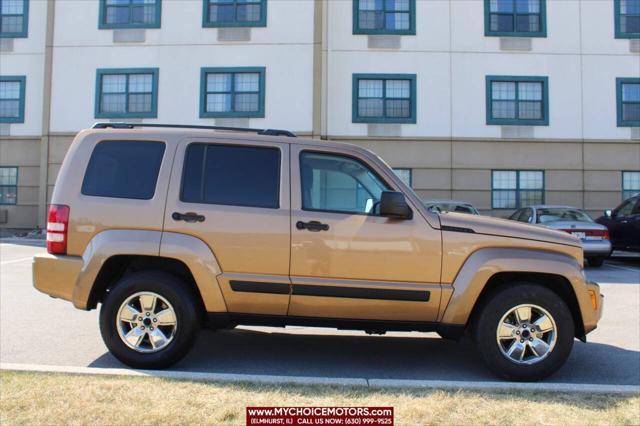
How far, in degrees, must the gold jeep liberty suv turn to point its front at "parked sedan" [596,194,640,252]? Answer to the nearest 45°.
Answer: approximately 45° to its left

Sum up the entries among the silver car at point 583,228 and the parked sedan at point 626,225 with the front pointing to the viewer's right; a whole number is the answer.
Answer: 0

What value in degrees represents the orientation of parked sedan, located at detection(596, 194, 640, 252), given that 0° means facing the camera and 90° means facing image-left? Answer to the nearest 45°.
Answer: approximately 135°

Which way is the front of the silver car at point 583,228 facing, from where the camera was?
facing away from the viewer and to the left of the viewer

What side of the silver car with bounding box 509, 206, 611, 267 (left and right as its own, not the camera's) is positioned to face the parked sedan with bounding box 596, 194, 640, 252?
right

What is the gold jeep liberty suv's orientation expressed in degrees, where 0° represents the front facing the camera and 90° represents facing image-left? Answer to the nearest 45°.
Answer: approximately 270°
